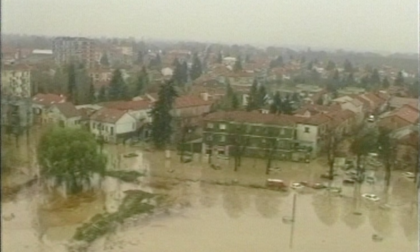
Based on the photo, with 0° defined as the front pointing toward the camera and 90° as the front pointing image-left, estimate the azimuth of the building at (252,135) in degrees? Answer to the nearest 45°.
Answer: approximately 0°
